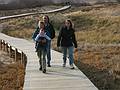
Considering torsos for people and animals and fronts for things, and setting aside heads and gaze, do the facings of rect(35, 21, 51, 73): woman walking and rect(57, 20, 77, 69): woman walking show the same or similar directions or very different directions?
same or similar directions

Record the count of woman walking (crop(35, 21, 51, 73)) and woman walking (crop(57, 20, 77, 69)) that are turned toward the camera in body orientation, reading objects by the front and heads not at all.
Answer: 2

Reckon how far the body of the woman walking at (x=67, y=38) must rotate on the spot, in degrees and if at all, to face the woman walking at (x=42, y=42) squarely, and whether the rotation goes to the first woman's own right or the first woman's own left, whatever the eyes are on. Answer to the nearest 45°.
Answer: approximately 45° to the first woman's own right

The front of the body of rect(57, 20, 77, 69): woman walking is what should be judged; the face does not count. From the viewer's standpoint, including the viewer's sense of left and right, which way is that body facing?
facing the viewer

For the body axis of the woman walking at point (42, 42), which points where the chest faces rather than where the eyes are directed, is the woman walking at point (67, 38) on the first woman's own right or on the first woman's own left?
on the first woman's own left

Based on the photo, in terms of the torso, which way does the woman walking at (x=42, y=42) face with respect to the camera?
toward the camera
